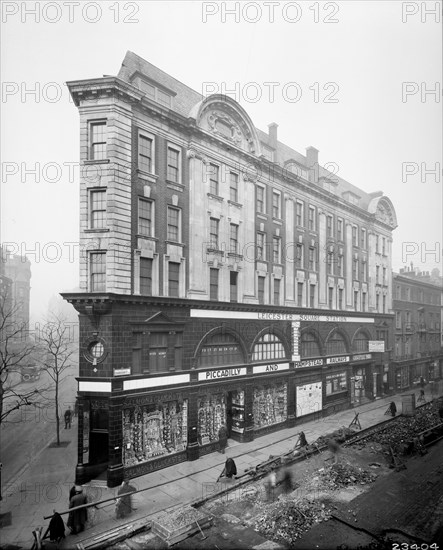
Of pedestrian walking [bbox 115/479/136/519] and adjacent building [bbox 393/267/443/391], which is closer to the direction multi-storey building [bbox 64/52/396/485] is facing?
the pedestrian walking

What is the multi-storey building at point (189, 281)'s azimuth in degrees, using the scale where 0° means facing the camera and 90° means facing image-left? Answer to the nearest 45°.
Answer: approximately 315°

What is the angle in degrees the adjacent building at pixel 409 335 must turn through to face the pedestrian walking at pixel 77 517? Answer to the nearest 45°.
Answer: approximately 45° to its right

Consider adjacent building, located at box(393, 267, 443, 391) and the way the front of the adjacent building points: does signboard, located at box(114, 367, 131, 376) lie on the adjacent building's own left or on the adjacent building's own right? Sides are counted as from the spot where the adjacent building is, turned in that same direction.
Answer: on the adjacent building's own right

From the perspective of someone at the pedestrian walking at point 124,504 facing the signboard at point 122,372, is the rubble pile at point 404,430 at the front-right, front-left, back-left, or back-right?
front-right

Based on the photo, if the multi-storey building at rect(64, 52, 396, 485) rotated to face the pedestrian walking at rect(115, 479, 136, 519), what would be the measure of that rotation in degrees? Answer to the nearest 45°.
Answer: approximately 45° to its right

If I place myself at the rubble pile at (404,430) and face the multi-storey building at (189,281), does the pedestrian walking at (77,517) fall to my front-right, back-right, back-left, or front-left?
front-left

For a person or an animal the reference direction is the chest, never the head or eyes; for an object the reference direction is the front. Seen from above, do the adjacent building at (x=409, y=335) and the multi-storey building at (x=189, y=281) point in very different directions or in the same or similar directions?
same or similar directions

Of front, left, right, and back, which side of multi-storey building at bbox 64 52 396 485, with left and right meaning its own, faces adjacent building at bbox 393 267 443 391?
left

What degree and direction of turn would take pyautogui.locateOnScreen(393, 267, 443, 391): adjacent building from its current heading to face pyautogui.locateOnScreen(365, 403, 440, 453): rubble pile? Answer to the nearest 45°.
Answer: approximately 45° to its right

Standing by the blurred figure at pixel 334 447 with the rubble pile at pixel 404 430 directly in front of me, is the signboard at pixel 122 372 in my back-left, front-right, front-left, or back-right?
back-left

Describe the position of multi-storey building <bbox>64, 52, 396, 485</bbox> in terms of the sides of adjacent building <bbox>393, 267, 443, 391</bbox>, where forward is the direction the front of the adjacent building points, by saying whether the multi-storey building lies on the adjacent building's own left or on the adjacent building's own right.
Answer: on the adjacent building's own right

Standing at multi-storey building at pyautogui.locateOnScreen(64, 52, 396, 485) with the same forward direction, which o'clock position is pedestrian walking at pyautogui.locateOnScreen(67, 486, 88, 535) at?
The pedestrian walking is roughly at 2 o'clock from the multi-storey building.

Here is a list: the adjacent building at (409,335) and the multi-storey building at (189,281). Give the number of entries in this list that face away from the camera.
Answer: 0

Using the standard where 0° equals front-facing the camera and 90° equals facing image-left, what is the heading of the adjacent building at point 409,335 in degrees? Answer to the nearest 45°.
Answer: approximately 315°
